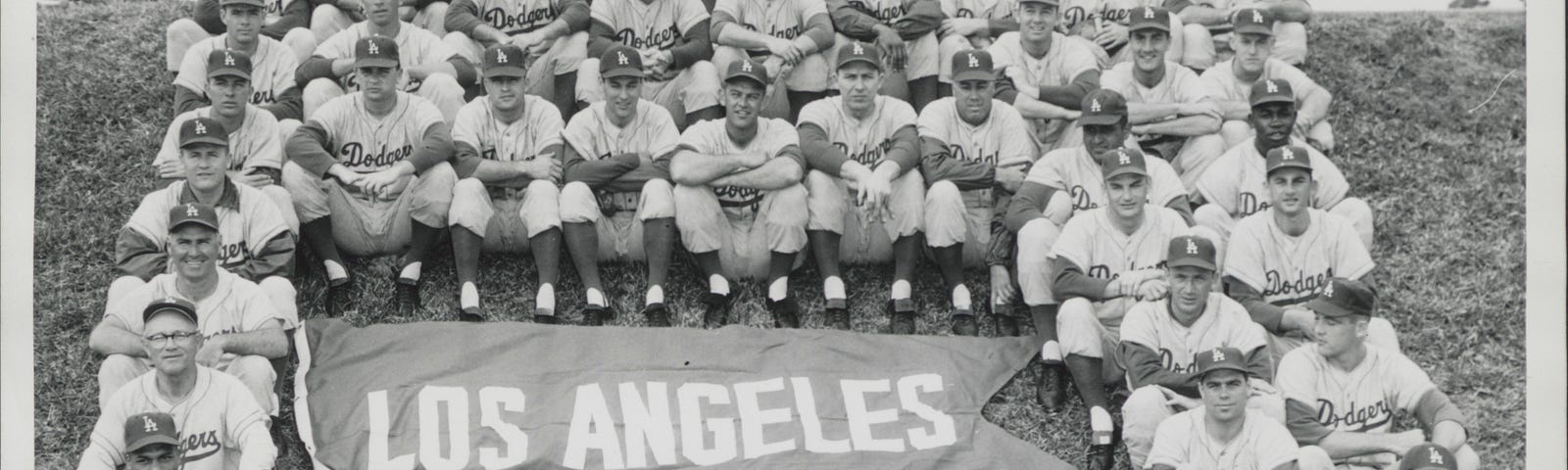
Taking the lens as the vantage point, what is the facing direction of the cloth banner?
facing the viewer

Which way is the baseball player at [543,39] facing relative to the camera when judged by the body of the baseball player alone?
toward the camera

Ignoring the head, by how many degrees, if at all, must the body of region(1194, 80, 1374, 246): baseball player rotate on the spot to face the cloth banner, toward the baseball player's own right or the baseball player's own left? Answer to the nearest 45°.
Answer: approximately 45° to the baseball player's own right

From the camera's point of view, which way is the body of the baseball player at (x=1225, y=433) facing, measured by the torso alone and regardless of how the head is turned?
toward the camera

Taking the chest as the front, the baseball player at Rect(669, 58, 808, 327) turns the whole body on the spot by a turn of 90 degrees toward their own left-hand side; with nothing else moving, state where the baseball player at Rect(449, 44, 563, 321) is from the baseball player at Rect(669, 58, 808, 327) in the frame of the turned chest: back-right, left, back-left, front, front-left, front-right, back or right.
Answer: back

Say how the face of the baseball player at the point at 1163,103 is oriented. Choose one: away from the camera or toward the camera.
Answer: toward the camera

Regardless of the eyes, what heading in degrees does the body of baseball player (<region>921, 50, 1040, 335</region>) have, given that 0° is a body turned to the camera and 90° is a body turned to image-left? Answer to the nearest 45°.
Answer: approximately 0°

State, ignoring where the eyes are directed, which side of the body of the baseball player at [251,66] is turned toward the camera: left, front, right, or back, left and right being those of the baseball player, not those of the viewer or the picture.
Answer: front

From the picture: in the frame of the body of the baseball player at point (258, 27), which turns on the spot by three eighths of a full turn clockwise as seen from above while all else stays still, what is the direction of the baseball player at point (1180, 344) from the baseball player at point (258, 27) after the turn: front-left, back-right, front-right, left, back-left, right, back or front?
back

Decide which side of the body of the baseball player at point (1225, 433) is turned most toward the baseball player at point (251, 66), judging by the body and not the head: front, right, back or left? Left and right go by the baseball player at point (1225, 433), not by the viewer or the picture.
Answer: right
